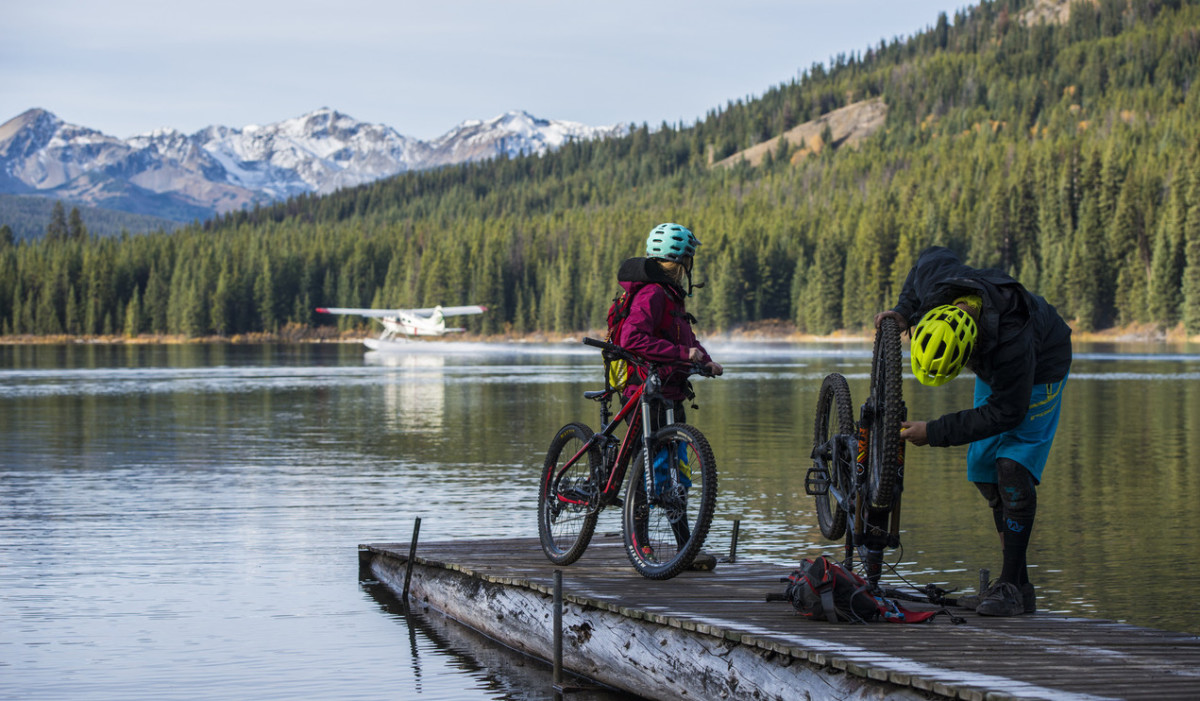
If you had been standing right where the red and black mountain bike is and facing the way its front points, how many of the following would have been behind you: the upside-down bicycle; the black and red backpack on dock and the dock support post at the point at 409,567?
1

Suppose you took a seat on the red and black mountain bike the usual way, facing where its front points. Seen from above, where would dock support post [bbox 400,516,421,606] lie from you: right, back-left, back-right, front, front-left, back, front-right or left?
back

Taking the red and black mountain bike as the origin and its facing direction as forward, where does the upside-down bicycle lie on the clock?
The upside-down bicycle is roughly at 12 o'clock from the red and black mountain bike.

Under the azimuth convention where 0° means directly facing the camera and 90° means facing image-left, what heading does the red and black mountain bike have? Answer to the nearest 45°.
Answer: approximately 315°

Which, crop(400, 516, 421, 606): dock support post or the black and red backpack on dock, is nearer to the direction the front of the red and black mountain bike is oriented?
the black and red backpack on dock
